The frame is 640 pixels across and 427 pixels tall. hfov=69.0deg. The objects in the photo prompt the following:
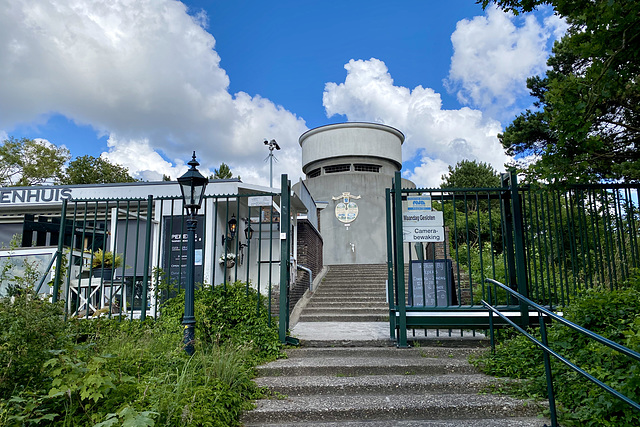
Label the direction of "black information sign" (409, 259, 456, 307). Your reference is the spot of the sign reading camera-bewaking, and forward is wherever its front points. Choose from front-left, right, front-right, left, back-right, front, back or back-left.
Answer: back

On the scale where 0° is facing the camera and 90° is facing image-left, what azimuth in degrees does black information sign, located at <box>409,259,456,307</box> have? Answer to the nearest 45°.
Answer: approximately 0°

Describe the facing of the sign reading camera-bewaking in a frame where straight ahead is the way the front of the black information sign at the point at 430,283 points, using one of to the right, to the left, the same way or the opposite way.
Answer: the same way

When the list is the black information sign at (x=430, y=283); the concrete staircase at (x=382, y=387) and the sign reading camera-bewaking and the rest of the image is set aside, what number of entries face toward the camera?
3

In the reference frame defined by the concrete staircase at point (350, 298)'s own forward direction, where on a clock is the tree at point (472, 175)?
The tree is roughly at 7 o'clock from the concrete staircase.

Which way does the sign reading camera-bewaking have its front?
toward the camera

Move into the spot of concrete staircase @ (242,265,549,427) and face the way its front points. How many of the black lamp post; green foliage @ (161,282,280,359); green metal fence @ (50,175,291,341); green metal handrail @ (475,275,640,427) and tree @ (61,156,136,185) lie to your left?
1

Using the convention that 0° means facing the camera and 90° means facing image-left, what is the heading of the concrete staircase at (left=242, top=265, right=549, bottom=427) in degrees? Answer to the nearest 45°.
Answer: approximately 0°

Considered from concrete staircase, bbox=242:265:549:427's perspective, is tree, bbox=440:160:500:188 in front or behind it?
behind

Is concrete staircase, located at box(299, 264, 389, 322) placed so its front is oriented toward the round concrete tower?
no

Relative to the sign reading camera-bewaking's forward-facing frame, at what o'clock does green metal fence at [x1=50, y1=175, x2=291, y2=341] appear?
The green metal fence is roughly at 4 o'clock from the sign reading camera-bewaking.

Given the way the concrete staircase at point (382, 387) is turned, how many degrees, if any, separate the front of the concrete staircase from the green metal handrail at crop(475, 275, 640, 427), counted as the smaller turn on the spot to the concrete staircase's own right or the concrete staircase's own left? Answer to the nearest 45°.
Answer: approximately 90° to the concrete staircase's own left

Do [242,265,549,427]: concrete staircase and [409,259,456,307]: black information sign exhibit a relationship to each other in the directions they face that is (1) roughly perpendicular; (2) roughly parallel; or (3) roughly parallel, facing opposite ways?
roughly parallel

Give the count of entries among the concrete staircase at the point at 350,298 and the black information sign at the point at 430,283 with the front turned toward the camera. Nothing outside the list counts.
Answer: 2
